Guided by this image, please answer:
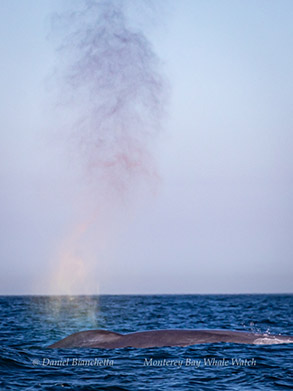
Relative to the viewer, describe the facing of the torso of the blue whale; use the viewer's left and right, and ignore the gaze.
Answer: facing to the left of the viewer
